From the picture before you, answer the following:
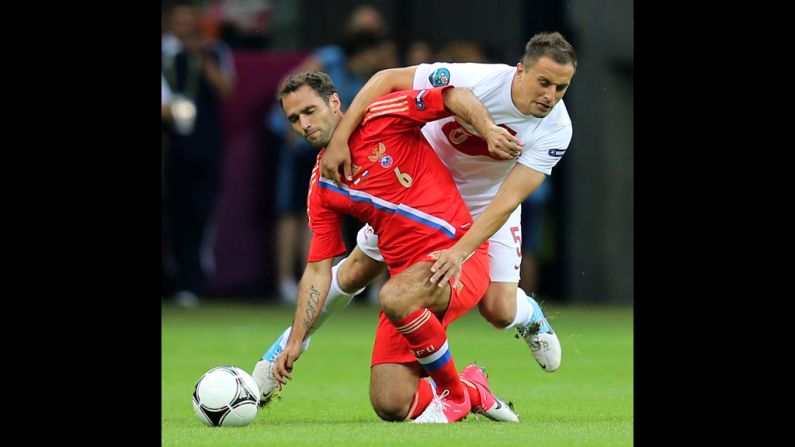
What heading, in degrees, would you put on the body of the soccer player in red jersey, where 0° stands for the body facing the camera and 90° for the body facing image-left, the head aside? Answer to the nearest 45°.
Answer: approximately 45°

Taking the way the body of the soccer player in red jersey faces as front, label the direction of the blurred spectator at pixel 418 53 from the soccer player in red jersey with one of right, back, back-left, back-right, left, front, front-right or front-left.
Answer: back-right

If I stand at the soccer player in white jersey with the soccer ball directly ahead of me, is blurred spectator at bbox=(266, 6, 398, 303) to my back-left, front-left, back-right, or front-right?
back-right

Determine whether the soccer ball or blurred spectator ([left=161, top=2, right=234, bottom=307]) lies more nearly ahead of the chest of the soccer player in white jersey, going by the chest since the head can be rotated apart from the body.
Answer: the soccer ball

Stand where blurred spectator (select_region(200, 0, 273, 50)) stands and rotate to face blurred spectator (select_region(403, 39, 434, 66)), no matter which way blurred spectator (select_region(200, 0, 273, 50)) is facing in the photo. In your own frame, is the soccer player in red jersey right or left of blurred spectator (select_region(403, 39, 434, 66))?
right

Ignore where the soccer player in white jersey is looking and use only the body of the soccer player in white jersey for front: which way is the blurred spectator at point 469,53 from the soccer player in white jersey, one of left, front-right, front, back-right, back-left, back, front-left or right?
back-right

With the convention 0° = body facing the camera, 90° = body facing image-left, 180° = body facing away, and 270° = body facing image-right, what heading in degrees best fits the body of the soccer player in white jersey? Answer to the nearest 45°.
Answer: approximately 45°

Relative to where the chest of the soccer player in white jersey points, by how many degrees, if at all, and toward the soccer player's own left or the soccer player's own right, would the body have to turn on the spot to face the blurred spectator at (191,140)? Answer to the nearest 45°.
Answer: approximately 135° to the soccer player's own right
